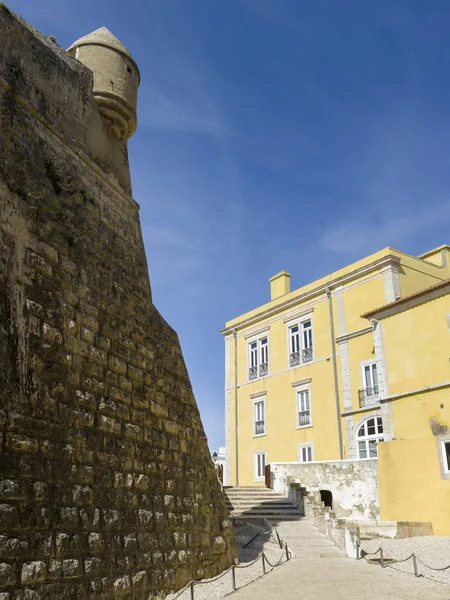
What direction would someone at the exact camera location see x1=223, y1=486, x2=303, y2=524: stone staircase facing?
facing the viewer

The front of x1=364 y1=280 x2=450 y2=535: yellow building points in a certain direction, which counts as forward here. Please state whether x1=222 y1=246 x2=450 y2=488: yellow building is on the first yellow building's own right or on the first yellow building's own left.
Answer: on the first yellow building's own right

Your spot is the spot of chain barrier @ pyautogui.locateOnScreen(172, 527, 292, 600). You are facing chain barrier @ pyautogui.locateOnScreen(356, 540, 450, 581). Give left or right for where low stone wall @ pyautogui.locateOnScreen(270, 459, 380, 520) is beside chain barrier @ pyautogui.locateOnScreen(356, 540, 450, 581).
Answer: left

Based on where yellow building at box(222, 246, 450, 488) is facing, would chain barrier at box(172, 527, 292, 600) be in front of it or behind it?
in front

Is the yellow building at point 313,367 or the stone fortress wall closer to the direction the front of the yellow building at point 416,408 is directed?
the stone fortress wall

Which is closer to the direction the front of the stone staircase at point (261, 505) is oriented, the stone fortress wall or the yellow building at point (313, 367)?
the stone fortress wall

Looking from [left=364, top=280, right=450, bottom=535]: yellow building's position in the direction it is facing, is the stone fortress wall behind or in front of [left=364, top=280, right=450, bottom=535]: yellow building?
in front

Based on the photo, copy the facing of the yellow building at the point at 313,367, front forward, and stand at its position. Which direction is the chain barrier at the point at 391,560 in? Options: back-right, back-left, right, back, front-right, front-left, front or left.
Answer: front-left

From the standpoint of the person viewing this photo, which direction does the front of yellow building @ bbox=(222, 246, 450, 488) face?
facing the viewer and to the left of the viewer

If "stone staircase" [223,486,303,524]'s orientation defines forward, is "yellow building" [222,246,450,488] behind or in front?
behind

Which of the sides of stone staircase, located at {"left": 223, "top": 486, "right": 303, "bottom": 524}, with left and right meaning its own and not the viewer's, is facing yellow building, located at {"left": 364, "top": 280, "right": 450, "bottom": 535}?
left

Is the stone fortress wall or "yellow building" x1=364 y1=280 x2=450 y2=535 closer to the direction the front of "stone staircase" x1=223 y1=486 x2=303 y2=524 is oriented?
the stone fortress wall
